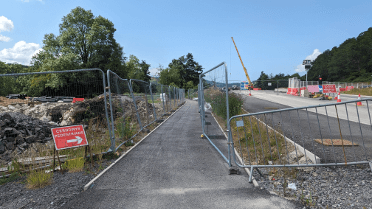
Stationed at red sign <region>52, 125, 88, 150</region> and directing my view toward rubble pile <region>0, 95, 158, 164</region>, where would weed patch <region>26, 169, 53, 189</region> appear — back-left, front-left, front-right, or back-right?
back-left

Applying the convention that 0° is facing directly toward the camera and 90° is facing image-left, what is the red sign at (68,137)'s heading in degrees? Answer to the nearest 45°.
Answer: approximately 0°

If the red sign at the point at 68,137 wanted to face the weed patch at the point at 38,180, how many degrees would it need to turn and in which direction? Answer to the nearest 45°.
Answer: approximately 45° to its right

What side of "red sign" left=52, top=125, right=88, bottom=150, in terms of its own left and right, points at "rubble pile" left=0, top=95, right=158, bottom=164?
back

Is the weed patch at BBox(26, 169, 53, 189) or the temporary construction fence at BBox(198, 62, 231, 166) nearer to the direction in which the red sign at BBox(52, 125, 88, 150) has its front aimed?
the weed patch

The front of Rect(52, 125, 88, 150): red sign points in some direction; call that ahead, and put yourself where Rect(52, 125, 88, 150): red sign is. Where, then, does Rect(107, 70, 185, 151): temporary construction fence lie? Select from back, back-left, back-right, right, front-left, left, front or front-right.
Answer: back-left

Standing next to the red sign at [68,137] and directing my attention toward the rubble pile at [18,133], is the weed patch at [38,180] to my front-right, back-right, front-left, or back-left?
back-left

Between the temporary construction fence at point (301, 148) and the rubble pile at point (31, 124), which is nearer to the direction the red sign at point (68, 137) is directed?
the temporary construction fence

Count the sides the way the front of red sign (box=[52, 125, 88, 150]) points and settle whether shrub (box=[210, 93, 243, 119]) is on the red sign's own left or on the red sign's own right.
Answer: on the red sign's own left
